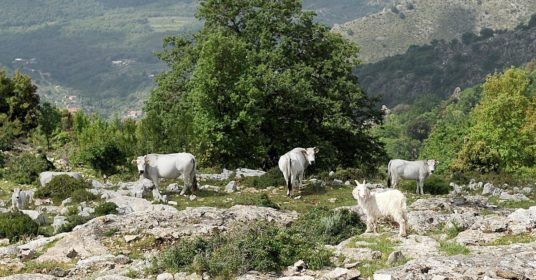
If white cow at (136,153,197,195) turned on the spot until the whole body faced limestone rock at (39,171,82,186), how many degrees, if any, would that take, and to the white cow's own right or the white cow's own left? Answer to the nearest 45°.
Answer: approximately 45° to the white cow's own right

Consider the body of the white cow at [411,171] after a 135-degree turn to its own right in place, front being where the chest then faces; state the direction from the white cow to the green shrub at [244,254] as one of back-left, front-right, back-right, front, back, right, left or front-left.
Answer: front-left

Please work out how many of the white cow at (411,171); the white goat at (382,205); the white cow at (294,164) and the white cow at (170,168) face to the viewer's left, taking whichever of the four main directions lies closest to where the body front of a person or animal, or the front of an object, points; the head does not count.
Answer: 2

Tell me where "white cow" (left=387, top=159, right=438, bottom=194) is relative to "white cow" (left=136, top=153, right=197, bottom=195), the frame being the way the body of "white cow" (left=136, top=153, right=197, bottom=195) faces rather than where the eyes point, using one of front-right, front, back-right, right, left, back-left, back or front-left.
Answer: back

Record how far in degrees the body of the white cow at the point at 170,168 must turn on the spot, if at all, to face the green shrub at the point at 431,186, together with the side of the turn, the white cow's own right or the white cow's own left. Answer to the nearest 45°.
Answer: approximately 180°

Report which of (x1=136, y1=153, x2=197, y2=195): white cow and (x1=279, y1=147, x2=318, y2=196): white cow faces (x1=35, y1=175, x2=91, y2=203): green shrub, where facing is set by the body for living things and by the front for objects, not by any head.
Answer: (x1=136, y1=153, x2=197, y2=195): white cow

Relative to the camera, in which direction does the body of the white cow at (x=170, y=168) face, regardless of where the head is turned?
to the viewer's left

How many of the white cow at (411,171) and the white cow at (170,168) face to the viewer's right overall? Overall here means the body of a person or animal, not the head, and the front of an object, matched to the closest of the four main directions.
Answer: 1

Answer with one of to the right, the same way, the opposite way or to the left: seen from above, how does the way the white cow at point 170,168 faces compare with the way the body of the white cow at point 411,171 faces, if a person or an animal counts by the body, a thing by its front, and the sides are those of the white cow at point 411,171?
the opposite way

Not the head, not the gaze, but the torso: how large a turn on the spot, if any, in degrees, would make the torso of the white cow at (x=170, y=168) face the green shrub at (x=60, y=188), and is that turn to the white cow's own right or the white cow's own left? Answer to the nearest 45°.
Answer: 0° — it already faces it
